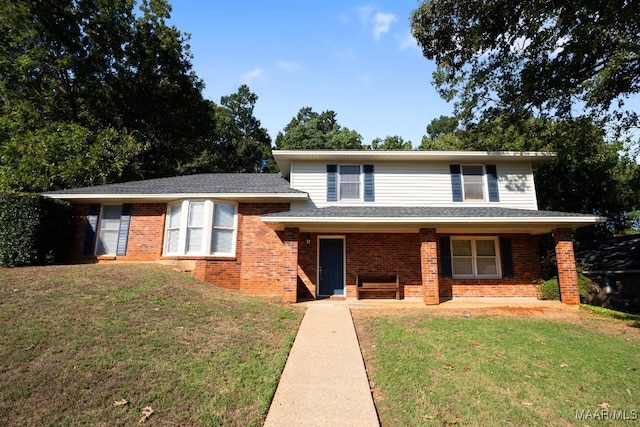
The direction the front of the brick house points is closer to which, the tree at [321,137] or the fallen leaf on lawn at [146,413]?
the fallen leaf on lawn

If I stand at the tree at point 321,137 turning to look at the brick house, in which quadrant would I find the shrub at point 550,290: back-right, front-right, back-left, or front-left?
front-left

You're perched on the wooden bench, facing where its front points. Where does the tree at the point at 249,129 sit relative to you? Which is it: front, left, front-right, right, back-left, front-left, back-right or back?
back-right

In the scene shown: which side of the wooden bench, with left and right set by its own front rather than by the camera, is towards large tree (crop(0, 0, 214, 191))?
right

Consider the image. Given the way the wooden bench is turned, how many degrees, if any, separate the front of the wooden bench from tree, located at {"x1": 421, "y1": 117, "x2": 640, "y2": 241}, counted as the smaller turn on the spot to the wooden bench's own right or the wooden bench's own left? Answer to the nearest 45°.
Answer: approximately 135° to the wooden bench's own left

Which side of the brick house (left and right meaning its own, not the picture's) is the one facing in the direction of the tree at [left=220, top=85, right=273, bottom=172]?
back

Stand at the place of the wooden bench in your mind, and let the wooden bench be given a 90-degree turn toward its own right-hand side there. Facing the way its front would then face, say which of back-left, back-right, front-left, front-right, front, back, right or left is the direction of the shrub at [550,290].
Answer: back

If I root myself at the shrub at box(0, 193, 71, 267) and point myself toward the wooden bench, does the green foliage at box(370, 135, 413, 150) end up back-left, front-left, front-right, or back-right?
front-left

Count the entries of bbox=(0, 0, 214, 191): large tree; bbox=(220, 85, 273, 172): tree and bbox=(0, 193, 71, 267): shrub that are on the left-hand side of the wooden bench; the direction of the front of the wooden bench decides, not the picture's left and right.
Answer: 0

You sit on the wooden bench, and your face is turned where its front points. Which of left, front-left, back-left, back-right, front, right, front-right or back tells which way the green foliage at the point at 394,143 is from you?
back

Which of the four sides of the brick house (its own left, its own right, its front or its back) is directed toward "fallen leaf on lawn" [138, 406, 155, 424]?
front

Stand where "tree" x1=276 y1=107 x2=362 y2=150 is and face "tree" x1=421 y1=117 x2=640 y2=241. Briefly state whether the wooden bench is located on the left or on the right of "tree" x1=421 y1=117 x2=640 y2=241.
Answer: right

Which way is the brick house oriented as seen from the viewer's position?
toward the camera

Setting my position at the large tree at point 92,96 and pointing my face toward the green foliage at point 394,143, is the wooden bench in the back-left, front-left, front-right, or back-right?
front-right

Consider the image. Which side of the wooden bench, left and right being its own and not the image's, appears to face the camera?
front

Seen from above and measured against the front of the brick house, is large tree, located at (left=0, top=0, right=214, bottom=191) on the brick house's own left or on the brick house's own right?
on the brick house's own right
